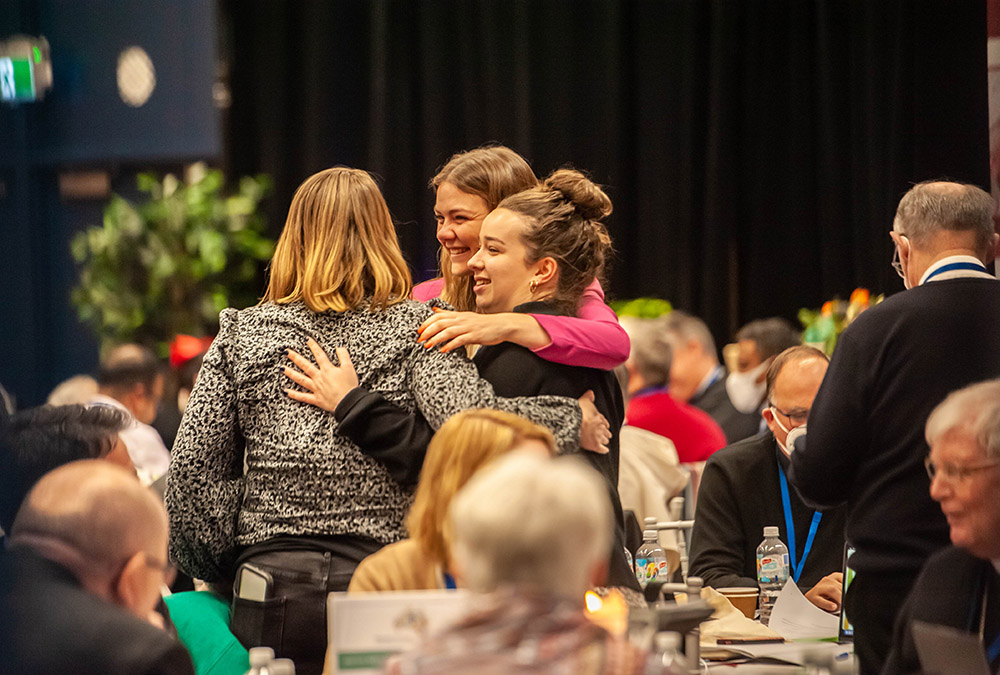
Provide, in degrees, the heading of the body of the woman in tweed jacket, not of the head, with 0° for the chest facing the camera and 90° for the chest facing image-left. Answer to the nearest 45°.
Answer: approximately 180°

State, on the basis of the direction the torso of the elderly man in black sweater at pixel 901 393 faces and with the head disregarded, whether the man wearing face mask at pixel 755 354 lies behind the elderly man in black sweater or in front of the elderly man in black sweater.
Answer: in front

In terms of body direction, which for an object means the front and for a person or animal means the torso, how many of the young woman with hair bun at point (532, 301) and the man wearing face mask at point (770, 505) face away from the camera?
0

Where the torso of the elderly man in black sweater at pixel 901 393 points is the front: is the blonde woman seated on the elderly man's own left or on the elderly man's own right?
on the elderly man's own left

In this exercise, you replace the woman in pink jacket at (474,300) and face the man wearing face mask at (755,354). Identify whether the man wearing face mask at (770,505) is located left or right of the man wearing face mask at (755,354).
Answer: right

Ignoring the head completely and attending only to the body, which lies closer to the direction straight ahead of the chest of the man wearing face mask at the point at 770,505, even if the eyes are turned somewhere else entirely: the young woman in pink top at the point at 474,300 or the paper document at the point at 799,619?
the paper document

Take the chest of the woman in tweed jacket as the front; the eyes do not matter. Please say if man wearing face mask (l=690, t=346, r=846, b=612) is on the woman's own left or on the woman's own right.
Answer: on the woman's own right

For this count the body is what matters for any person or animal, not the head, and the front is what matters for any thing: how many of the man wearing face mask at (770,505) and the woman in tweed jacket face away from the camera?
1

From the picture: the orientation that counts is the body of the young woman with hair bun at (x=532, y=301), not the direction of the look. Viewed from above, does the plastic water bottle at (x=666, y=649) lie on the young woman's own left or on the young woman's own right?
on the young woman's own left

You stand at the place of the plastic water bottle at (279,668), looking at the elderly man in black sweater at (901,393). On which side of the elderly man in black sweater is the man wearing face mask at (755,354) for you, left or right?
left

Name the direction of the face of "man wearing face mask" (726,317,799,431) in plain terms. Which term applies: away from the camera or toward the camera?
toward the camera

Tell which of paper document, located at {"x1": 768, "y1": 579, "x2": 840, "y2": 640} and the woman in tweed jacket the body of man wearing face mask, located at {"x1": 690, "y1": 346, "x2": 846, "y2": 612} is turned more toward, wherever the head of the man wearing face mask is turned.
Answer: the paper document

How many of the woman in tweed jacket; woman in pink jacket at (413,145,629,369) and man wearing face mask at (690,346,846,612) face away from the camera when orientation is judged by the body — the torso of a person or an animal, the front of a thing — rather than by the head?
1

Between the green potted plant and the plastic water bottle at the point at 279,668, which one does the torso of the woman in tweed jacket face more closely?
the green potted plant

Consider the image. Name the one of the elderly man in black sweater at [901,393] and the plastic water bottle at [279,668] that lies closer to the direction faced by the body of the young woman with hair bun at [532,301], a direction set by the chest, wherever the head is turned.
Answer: the plastic water bottle
